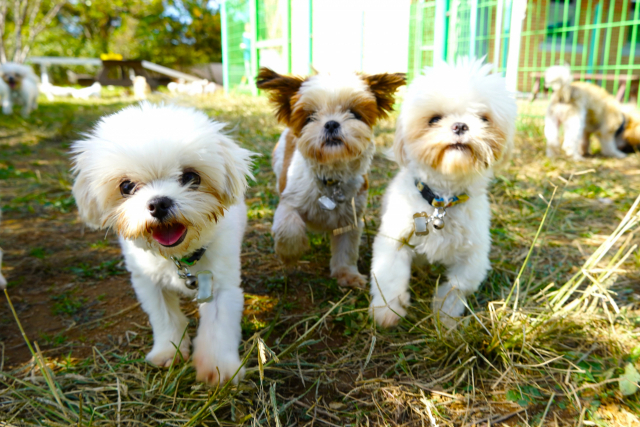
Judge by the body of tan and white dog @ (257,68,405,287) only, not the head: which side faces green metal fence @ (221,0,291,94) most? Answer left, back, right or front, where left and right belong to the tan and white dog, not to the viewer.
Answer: back

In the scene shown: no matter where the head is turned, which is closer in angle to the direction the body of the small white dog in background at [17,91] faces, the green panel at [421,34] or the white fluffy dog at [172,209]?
the white fluffy dog

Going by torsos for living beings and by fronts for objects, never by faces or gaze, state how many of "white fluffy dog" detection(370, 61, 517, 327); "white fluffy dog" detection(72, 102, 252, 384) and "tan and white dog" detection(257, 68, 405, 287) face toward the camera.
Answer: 3

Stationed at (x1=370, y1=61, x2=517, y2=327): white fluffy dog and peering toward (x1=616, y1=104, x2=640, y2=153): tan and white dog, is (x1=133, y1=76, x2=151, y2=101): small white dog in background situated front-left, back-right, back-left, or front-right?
front-left

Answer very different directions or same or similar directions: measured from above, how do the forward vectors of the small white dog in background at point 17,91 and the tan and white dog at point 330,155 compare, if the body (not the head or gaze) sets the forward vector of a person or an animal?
same or similar directions

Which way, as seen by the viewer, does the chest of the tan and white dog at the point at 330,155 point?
toward the camera

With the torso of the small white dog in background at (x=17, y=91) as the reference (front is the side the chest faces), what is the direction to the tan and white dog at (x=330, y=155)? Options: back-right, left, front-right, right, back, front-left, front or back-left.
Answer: front-left

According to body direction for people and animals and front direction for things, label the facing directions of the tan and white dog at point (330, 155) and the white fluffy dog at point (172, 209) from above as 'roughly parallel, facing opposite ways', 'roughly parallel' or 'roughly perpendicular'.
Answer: roughly parallel

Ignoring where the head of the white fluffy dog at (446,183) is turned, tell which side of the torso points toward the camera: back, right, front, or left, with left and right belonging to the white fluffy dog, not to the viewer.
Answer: front

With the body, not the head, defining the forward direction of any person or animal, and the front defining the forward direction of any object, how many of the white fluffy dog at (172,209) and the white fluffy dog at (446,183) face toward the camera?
2

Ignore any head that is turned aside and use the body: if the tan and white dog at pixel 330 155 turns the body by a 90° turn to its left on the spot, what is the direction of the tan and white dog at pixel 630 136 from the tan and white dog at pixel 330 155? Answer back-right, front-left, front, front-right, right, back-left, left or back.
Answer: front-left

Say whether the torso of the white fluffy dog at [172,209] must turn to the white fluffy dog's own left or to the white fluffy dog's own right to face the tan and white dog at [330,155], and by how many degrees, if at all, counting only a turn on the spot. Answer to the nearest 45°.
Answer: approximately 135° to the white fluffy dog's own left

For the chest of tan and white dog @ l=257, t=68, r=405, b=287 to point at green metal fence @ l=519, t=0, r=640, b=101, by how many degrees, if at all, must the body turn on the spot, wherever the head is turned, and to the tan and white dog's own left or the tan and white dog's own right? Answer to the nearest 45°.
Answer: approximately 135° to the tan and white dog's own left
